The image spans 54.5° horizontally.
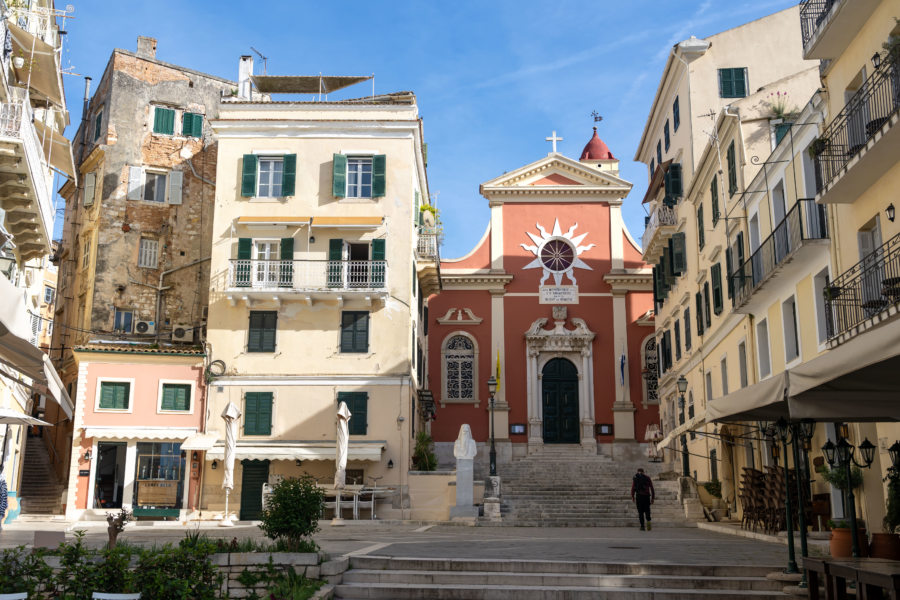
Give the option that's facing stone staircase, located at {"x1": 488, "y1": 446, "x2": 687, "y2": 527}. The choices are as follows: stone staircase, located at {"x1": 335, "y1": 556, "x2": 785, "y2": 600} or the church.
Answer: the church

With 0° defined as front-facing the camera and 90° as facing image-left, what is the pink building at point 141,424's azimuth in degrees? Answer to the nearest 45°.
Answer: approximately 0°

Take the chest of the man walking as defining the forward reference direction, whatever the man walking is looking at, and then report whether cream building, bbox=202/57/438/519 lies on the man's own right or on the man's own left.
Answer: on the man's own left

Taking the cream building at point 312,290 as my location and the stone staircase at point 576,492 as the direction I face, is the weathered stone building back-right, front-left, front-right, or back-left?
back-left

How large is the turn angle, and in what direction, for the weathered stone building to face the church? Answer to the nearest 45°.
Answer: approximately 90° to its left

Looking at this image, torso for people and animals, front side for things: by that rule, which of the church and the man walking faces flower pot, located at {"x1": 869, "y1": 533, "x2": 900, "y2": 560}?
the church

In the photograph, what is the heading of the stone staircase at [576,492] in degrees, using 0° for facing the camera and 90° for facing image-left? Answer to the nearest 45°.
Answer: approximately 0°

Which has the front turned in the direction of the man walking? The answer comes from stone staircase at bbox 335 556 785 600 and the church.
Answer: the church

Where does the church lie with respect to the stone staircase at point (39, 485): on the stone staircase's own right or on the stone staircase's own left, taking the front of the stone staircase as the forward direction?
on the stone staircase's own left
